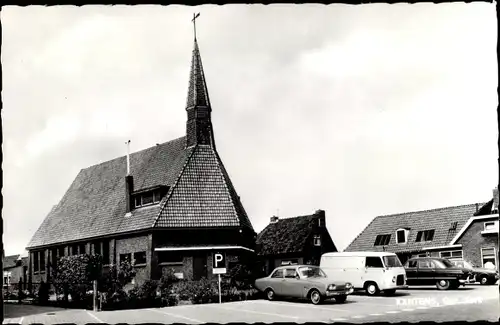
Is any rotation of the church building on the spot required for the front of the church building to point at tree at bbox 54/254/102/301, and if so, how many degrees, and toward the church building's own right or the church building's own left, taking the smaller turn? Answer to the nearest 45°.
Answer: approximately 90° to the church building's own right

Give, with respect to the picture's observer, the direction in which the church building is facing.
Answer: facing the viewer and to the right of the viewer

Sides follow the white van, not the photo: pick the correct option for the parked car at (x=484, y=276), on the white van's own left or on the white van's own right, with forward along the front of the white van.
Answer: on the white van's own left

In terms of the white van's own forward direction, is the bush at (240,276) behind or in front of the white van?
behind

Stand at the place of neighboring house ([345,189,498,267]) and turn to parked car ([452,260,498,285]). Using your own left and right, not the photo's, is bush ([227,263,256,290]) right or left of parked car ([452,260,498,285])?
right

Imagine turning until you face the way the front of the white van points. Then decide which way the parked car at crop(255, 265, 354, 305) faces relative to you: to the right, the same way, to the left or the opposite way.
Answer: the same way

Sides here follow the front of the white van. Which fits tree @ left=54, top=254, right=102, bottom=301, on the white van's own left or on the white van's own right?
on the white van's own right

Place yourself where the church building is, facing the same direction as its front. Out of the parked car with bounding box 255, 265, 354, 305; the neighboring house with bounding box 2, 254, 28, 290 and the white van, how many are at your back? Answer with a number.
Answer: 1

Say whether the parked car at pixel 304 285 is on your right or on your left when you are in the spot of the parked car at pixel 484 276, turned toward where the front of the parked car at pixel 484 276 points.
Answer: on your right

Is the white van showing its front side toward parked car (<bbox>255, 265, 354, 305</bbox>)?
no

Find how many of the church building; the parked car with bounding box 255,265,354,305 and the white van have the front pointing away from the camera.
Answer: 0

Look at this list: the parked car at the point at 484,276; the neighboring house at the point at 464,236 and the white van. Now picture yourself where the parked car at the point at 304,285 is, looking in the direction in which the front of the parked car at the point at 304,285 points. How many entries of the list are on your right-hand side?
0

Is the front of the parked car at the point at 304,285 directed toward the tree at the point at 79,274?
no
